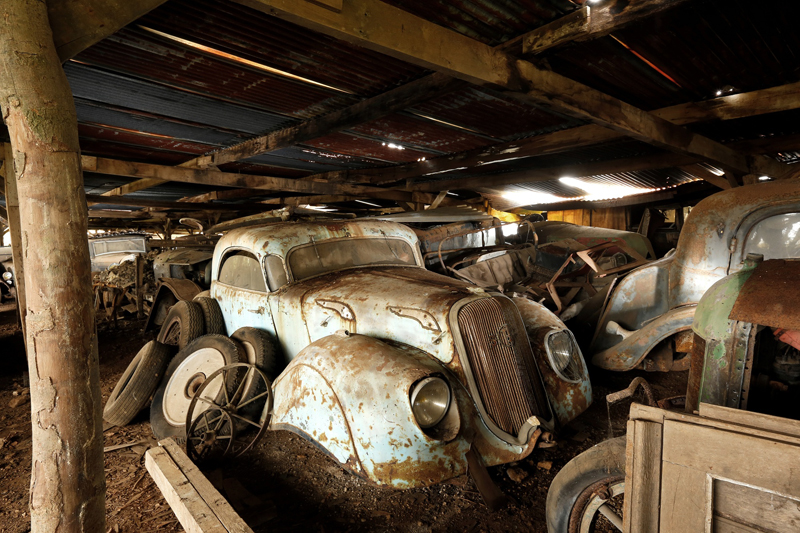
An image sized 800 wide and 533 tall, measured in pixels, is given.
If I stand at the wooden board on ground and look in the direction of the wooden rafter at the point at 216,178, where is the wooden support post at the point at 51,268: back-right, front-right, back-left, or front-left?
back-left

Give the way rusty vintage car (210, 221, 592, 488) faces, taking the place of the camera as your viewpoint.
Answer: facing the viewer and to the right of the viewer

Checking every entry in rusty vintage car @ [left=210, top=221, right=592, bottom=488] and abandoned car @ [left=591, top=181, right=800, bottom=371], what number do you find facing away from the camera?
0

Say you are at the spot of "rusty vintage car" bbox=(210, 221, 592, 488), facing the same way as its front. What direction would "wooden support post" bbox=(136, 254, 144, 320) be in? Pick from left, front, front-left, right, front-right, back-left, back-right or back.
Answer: back

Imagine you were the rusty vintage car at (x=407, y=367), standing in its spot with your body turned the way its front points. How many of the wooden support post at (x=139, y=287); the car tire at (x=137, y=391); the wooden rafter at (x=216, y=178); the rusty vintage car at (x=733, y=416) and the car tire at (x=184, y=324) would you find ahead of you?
1
